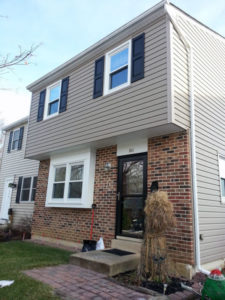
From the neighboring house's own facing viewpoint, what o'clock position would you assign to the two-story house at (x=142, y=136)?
The two-story house is roughly at 10 o'clock from the neighboring house.

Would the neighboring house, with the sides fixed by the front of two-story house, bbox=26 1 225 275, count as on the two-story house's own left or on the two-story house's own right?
on the two-story house's own right

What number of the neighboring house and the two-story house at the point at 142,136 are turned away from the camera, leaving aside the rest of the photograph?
0

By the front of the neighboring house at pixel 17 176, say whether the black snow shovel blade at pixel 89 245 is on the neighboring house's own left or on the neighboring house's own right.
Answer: on the neighboring house's own left

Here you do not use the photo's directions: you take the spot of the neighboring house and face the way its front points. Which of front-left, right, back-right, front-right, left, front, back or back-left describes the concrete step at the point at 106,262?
front-left

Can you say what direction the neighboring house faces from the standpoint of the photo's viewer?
facing the viewer and to the left of the viewer
